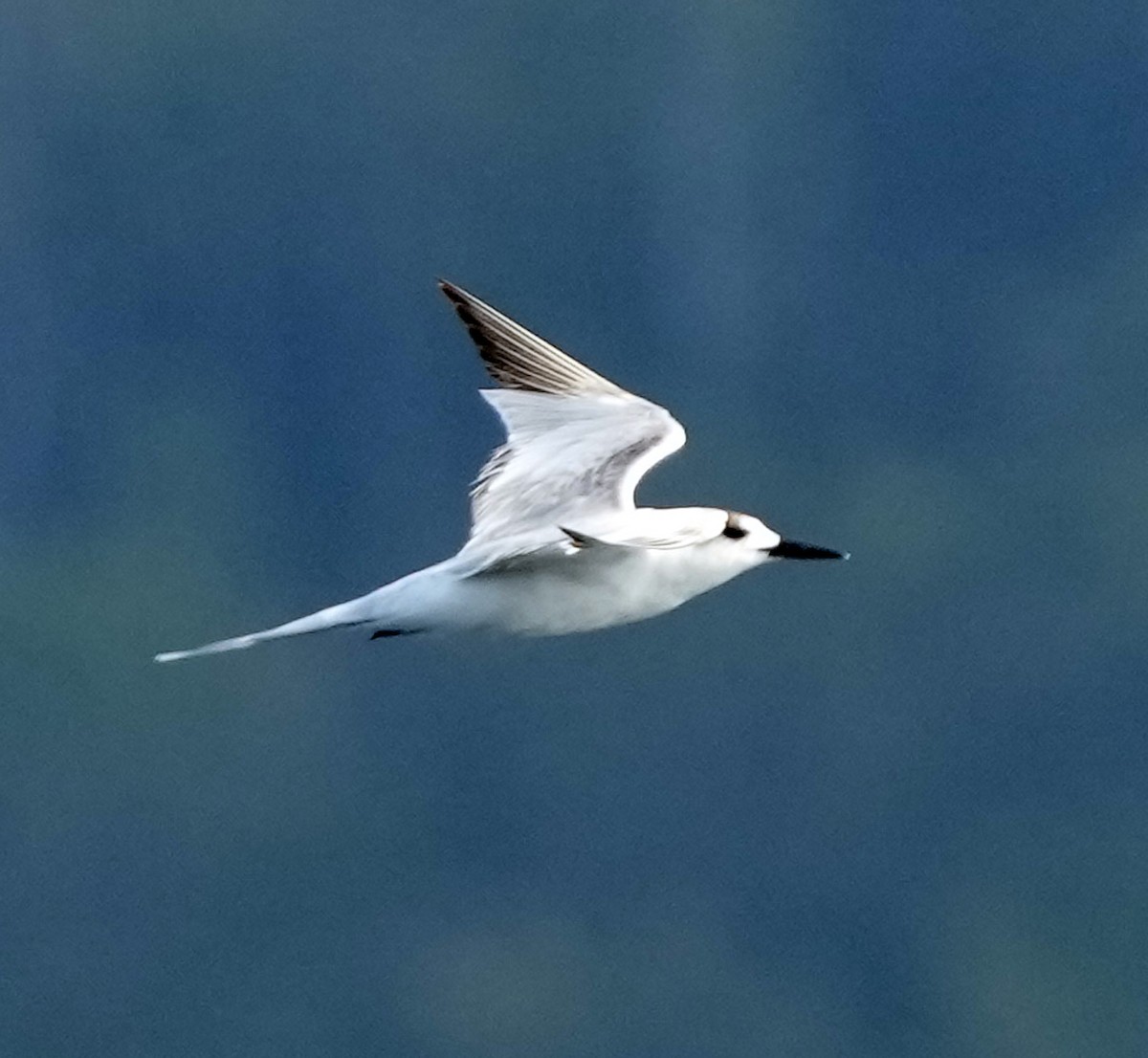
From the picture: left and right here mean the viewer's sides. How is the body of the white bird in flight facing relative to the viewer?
facing to the right of the viewer
